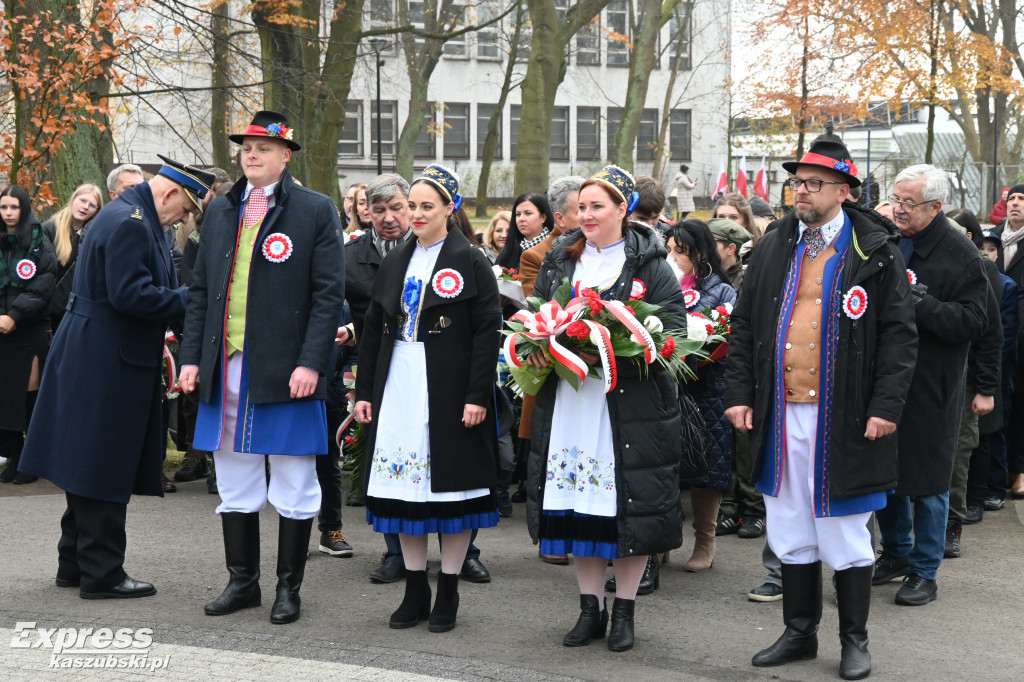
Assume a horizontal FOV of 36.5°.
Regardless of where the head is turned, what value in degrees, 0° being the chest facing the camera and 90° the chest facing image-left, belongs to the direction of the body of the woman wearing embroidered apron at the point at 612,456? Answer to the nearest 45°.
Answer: approximately 45°

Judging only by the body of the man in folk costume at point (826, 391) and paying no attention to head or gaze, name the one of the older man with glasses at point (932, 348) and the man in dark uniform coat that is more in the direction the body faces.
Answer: the man in dark uniform coat

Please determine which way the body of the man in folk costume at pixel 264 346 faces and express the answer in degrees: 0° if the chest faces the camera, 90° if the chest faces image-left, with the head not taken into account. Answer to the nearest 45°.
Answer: approximately 45°

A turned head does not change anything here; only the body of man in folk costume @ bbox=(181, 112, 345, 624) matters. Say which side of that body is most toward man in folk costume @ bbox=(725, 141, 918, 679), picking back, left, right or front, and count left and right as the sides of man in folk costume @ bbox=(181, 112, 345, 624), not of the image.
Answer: left

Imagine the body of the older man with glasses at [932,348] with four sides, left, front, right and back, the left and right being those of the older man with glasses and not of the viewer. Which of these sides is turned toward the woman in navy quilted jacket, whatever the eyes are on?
right

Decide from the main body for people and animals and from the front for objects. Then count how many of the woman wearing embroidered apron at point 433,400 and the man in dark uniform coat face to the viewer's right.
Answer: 1

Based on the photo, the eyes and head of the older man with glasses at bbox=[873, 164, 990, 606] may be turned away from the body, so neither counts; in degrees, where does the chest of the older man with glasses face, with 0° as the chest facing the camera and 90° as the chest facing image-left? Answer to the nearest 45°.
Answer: approximately 45°

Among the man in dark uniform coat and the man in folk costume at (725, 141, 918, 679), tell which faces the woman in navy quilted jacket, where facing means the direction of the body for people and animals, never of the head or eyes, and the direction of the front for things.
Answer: the man in dark uniform coat

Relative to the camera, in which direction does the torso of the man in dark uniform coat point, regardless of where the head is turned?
to the viewer's right

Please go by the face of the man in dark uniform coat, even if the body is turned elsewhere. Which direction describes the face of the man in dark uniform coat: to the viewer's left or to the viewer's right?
to the viewer's right

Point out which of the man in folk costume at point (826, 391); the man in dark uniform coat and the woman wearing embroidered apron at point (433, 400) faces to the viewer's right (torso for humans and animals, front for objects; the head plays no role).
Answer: the man in dark uniform coat
